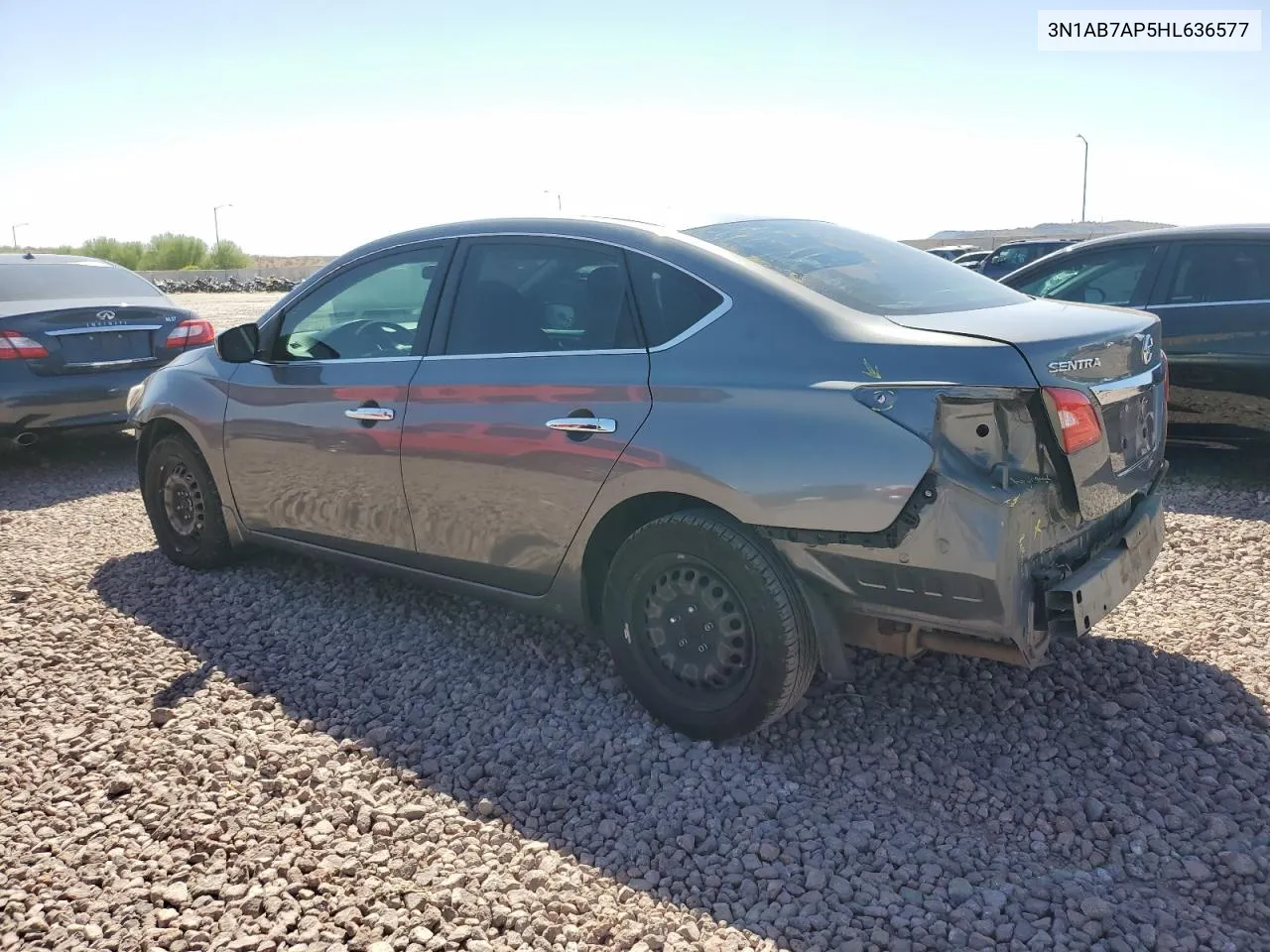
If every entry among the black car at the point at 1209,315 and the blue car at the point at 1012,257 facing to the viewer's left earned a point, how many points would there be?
2

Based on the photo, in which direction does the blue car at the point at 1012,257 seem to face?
to the viewer's left

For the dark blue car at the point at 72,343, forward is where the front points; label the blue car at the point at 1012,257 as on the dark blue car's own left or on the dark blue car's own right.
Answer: on the dark blue car's own right

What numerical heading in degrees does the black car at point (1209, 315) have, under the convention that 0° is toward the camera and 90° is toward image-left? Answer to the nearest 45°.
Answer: approximately 90°

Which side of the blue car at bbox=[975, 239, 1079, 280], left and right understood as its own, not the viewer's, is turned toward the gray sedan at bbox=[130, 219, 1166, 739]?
left

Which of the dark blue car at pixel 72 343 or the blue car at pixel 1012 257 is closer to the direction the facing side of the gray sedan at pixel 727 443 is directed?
the dark blue car

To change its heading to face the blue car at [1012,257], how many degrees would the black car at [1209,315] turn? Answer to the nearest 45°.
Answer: approximately 90° to its right

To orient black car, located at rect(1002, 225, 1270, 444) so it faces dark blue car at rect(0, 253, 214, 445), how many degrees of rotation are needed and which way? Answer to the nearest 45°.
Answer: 0° — it already faces it

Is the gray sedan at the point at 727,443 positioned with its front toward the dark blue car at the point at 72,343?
yes

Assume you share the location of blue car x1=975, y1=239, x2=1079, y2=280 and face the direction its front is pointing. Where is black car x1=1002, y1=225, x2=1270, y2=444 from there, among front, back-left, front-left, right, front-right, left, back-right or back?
left
